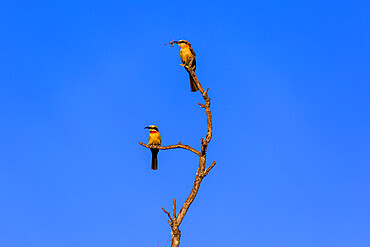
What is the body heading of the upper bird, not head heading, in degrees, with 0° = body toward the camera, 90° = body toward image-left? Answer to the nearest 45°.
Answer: approximately 45°
